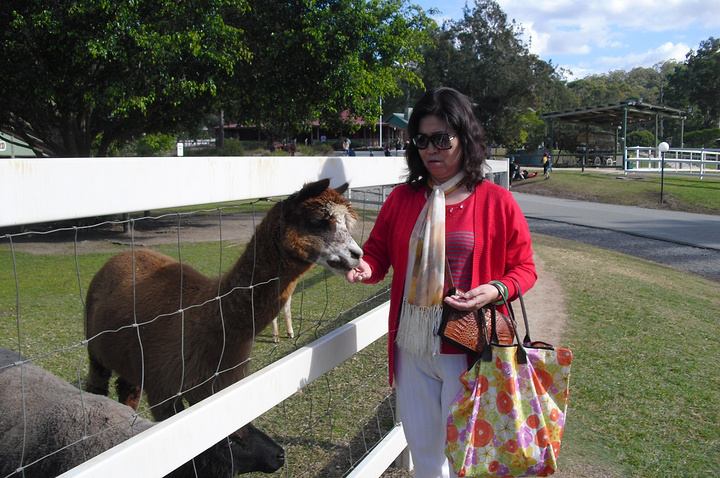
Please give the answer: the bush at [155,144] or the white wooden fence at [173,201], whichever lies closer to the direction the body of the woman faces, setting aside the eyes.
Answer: the white wooden fence

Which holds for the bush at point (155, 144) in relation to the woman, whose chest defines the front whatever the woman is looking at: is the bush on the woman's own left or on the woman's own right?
on the woman's own right

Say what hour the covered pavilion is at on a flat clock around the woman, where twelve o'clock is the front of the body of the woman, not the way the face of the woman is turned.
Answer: The covered pavilion is roughly at 5 o'clock from the woman.

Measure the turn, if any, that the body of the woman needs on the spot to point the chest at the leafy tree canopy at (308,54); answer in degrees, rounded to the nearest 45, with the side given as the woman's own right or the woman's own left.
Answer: approximately 135° to the woman's own right

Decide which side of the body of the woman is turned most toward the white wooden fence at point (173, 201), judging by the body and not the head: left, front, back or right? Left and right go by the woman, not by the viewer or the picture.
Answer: right

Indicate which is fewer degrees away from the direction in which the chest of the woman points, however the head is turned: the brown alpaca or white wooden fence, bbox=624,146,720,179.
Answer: the brown alpaca

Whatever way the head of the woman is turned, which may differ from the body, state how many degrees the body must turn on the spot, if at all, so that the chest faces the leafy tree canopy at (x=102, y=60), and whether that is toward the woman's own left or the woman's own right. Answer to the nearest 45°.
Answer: approximately 90° to the woman's own right

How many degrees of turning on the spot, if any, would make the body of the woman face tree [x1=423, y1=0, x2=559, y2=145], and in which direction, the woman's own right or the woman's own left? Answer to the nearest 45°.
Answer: approximately 135° to the woman's own right

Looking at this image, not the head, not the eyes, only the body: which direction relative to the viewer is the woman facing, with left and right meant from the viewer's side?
facing the viewer and to the left of the viewer

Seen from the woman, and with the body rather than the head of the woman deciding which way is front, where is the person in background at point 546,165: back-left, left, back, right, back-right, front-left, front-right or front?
back-right
